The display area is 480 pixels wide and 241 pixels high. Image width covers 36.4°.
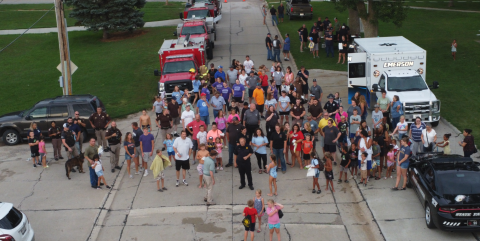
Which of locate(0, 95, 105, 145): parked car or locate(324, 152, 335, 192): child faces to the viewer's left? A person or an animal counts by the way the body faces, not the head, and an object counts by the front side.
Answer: the parked car

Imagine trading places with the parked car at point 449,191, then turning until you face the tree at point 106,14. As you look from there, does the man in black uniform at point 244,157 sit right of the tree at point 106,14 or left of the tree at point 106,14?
left

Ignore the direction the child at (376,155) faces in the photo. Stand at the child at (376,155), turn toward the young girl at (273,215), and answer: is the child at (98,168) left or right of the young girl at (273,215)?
right

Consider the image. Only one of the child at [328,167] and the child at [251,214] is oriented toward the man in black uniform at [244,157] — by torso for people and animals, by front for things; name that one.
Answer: the child at [251,214]

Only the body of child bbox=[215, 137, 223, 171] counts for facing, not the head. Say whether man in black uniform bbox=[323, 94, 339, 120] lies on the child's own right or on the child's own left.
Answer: on the child's own left

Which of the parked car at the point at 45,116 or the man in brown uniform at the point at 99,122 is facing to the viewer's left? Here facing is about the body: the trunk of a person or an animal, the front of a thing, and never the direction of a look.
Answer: the parked car

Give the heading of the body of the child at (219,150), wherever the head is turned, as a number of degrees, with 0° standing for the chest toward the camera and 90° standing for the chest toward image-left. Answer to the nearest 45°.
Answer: approximately 0°

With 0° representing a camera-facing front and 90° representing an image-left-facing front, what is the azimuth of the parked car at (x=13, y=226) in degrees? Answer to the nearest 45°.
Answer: approximately 135°

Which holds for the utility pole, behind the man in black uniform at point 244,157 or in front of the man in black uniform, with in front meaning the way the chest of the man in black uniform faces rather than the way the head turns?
behind

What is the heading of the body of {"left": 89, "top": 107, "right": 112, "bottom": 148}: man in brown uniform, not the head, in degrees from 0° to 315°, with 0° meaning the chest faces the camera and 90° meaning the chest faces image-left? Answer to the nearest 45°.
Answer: approximately 0°
